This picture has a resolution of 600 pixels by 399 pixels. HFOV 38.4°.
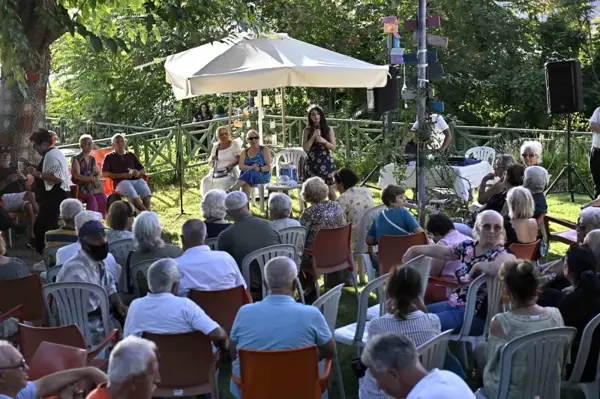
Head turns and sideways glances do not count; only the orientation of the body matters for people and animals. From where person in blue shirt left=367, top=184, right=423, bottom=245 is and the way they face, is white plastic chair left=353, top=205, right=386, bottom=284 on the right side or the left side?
on their left

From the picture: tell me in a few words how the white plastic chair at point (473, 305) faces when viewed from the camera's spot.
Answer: facing away from the viewer and to the left of the viewer

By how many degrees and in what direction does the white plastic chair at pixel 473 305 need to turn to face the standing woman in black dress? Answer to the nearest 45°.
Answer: approximately 45° to its right

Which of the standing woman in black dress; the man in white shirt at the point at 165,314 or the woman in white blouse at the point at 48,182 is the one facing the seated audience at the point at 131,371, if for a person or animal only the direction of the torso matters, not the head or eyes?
the standing woman in black dress

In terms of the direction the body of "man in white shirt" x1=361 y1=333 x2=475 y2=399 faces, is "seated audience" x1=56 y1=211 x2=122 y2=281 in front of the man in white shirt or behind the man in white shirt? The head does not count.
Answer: in front

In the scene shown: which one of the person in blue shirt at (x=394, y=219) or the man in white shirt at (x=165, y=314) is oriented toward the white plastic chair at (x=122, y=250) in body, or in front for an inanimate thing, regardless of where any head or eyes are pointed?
the man in white shirt

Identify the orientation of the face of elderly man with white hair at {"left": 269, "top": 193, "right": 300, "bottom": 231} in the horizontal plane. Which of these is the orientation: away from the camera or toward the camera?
away from the camera

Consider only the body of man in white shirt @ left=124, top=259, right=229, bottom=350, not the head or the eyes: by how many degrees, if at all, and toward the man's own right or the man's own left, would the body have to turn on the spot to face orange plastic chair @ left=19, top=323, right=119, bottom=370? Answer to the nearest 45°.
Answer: approximately 90° to the man's own left

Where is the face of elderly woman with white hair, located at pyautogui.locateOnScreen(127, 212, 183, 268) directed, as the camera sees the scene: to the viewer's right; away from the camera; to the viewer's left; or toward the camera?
away from the camera

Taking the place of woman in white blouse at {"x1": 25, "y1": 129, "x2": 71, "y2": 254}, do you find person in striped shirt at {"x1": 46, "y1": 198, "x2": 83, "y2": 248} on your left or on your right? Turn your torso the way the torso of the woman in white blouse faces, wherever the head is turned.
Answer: on your left

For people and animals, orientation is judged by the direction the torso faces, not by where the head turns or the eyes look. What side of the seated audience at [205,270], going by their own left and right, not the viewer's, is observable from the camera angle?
back

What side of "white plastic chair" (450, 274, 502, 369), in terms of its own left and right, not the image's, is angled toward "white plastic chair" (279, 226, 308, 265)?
front
